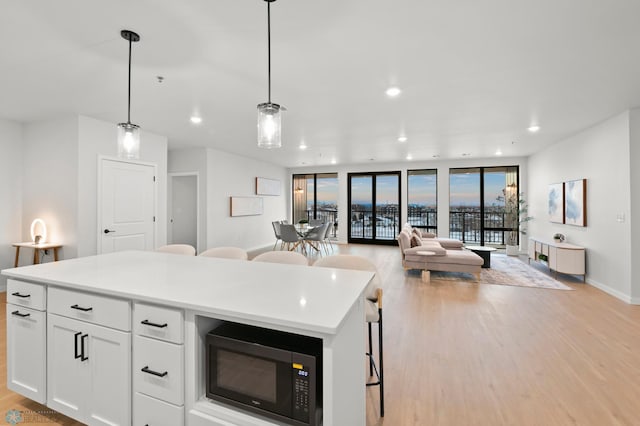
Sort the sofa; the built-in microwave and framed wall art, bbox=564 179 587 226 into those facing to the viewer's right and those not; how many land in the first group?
1

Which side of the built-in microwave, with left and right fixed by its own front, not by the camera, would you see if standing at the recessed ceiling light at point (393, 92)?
back

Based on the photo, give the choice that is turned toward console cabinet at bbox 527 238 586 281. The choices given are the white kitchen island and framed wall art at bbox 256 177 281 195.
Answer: the framed wall art

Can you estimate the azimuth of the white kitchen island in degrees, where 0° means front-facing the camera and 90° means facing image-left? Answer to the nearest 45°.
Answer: approximately 45°

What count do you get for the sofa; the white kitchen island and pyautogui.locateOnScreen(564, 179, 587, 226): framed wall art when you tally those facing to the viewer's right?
1

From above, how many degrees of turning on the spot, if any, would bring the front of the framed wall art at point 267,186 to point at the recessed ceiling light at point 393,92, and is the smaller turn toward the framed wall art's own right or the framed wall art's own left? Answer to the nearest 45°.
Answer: approximately 45° to the framed wall art's own right

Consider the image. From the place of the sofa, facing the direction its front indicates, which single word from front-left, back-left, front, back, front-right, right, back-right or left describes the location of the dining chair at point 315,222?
back-left

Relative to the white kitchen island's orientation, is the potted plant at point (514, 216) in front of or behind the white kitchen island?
behind

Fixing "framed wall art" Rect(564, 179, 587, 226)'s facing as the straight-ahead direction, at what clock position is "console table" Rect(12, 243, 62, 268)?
The console table is roughly at 12 o'clock from the framed wall art.

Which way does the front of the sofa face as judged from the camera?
facing to the right of the viewer

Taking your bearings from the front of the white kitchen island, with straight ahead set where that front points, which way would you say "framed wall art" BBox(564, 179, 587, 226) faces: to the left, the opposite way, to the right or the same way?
to the right

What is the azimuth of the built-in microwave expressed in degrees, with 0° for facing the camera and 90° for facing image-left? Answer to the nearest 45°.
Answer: approximately 45°

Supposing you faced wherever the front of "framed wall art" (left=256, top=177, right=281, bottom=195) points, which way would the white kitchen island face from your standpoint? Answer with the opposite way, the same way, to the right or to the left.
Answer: to the right

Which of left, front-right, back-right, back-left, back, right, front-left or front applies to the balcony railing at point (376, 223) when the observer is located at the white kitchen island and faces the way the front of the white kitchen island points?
back
